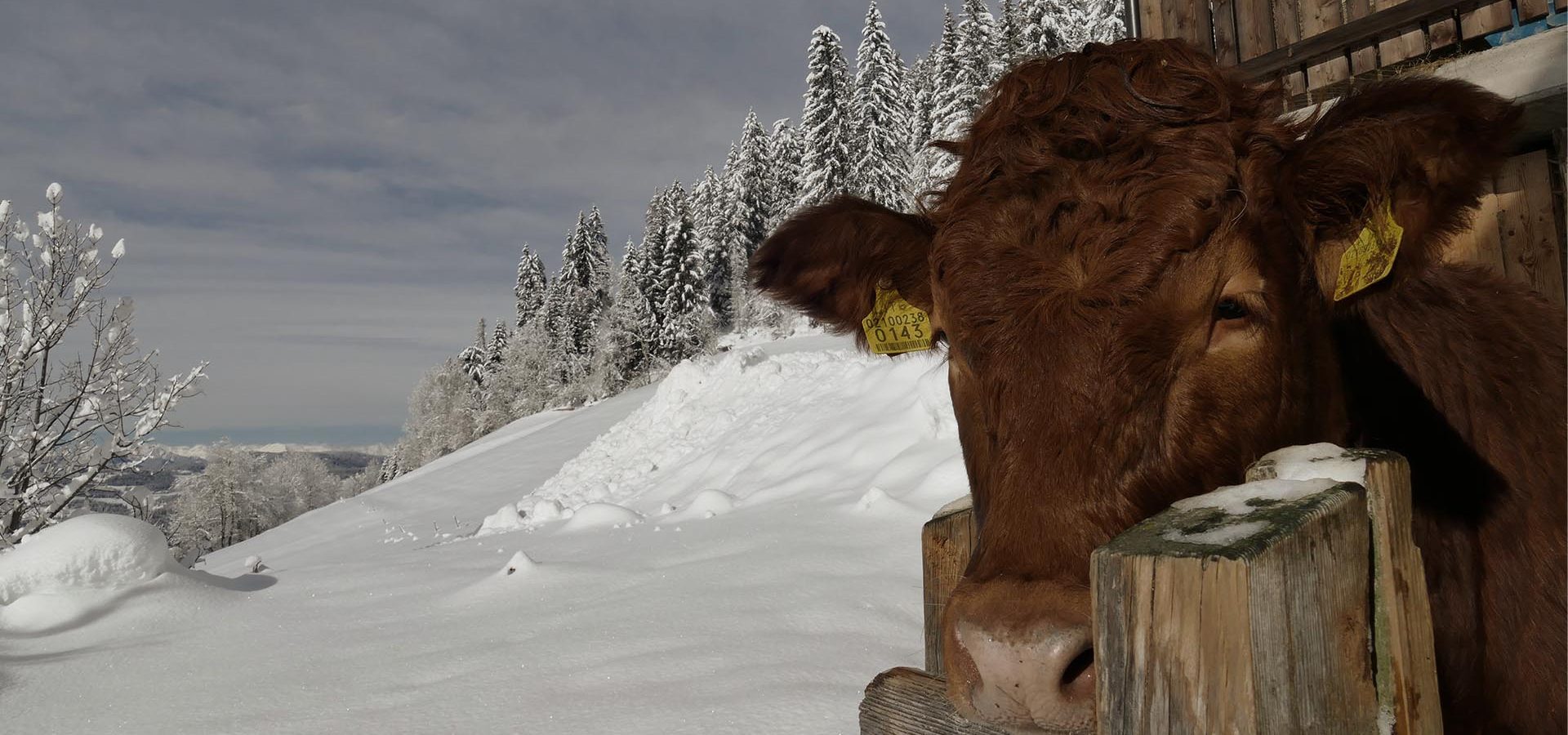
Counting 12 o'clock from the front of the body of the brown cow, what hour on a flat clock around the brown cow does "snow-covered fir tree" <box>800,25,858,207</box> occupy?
The snow-covered fir tree is roughly at 4 o'clock from the brown cow.

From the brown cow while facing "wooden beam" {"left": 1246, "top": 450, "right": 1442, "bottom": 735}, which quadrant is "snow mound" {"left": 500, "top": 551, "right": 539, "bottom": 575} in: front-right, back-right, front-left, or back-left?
back-right

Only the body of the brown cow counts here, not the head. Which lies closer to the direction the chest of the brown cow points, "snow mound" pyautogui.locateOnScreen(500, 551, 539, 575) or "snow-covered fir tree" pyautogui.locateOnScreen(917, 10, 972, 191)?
the snow mound

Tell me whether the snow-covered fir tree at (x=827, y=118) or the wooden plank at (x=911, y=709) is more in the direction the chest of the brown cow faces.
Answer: the wooden plank

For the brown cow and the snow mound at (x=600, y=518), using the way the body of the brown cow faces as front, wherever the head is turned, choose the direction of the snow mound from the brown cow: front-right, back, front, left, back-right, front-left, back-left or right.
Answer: right

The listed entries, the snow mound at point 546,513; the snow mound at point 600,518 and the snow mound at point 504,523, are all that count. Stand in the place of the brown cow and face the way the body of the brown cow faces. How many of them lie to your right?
3

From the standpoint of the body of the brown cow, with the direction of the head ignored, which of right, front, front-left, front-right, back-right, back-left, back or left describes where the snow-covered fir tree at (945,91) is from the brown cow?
back-right

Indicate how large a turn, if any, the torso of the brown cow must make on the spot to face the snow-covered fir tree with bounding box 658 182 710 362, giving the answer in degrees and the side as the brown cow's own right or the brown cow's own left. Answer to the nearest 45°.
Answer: approximately 90° to the brown cow's own right

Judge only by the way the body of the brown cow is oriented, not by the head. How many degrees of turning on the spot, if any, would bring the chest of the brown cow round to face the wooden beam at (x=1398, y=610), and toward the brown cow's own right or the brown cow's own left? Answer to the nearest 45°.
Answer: approximately 45° to the brown cow's own left

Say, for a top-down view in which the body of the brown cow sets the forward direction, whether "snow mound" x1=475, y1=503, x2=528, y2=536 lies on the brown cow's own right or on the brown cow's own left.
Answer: on the brown cow's own right

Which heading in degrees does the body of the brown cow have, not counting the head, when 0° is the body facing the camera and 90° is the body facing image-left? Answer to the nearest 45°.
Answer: approximately 45°
